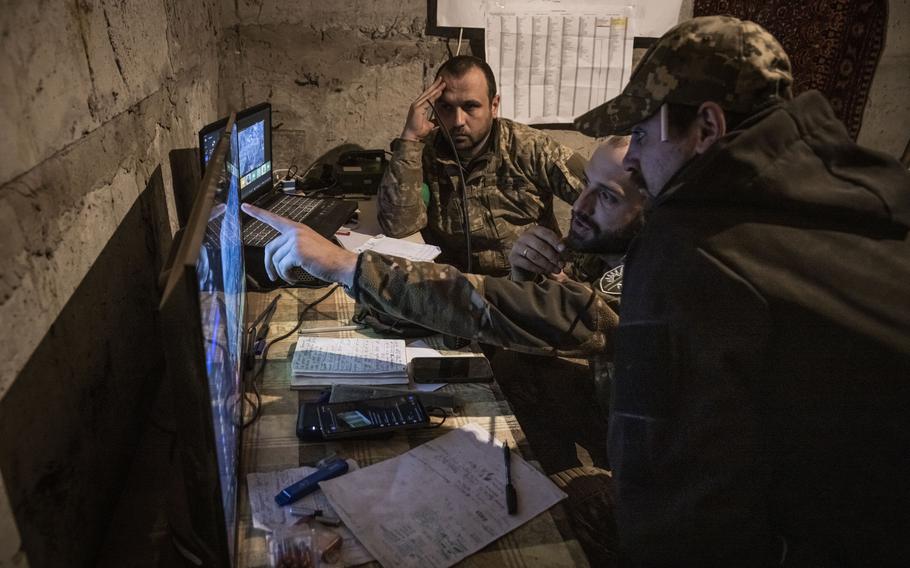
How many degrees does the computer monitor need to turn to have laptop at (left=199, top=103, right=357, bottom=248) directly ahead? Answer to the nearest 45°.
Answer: approximately 90° to its left

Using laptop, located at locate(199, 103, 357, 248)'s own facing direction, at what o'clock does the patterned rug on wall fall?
The patterned rug on wall is roughly at 10 o'clock from the laptop.

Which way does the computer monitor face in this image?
to the viewer's right

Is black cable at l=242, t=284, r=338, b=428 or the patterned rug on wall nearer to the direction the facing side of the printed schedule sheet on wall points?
the black cable

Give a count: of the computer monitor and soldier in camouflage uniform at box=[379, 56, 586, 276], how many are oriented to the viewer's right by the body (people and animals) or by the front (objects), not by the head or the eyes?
1

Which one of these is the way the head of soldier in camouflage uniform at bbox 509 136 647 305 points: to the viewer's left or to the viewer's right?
to the viewer's left

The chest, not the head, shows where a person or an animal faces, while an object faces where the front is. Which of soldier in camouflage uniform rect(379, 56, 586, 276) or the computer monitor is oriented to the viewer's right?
the computer monitor
